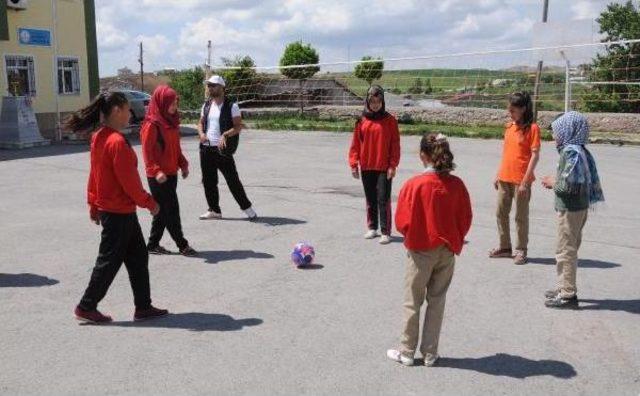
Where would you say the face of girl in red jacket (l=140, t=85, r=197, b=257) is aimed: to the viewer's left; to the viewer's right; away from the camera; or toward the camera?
to the viewer's right

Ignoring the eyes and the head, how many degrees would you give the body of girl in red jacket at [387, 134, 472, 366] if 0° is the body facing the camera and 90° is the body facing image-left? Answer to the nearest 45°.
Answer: approximately 135°

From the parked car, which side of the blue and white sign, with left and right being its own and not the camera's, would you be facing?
left

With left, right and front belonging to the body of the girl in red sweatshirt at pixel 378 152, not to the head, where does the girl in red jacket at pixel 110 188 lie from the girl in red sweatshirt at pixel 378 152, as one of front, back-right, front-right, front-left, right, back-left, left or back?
front-right

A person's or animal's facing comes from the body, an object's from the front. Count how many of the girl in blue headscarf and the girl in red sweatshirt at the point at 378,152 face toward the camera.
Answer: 1

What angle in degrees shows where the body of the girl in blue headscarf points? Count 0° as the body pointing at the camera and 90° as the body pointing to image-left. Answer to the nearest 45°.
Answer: approximately 90°

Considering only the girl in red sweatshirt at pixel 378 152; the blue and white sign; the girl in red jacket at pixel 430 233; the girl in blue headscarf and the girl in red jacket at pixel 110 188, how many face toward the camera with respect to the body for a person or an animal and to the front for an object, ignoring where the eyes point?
2

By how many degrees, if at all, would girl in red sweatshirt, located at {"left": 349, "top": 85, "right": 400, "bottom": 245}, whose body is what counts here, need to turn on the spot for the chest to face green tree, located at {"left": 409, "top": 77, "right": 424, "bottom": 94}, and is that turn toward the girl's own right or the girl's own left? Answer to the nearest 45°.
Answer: approximately 180°

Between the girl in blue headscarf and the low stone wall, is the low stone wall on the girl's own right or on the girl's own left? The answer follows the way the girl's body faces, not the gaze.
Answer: on the girl's own right

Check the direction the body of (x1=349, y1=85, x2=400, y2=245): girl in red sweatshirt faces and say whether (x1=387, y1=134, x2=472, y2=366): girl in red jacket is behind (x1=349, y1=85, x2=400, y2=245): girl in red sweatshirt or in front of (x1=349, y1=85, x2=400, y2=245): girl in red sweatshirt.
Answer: in front

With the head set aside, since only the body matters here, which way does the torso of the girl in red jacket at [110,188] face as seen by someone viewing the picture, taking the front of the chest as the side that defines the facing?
to the viewer's right
